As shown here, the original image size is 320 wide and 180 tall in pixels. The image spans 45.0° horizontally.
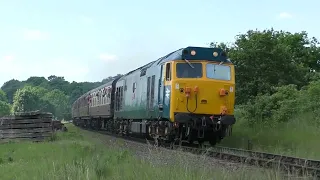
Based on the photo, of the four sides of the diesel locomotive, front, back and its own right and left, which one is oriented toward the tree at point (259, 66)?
left

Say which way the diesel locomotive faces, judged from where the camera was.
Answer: facing the viewer and to the right of the viewer
